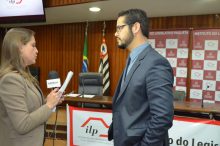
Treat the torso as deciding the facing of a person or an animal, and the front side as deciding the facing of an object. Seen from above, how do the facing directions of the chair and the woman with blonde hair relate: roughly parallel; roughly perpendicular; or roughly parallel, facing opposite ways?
roughly perpendicular

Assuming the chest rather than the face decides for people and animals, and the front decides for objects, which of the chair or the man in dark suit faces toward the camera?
the chair

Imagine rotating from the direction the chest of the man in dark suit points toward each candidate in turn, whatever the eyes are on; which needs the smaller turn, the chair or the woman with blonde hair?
the woman with blonde hair

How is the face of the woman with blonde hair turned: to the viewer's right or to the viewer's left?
to the viewer's right

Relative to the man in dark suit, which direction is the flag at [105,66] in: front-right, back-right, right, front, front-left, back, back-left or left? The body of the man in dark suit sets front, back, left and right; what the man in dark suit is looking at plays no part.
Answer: right

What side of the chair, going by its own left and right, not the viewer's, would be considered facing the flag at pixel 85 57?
back

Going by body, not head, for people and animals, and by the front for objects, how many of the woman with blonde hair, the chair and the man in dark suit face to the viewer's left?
1

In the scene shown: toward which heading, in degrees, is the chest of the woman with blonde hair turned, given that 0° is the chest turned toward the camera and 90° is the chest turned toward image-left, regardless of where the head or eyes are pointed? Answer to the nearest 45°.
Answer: approximately 270°

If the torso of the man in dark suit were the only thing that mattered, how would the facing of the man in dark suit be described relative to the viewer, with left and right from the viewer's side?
facing to the left of the viewer

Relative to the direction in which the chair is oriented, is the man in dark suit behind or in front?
in front

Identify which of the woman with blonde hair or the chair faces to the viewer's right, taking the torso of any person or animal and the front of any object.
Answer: the woman with blonde hair

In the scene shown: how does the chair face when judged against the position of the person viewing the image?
facing the viewer
